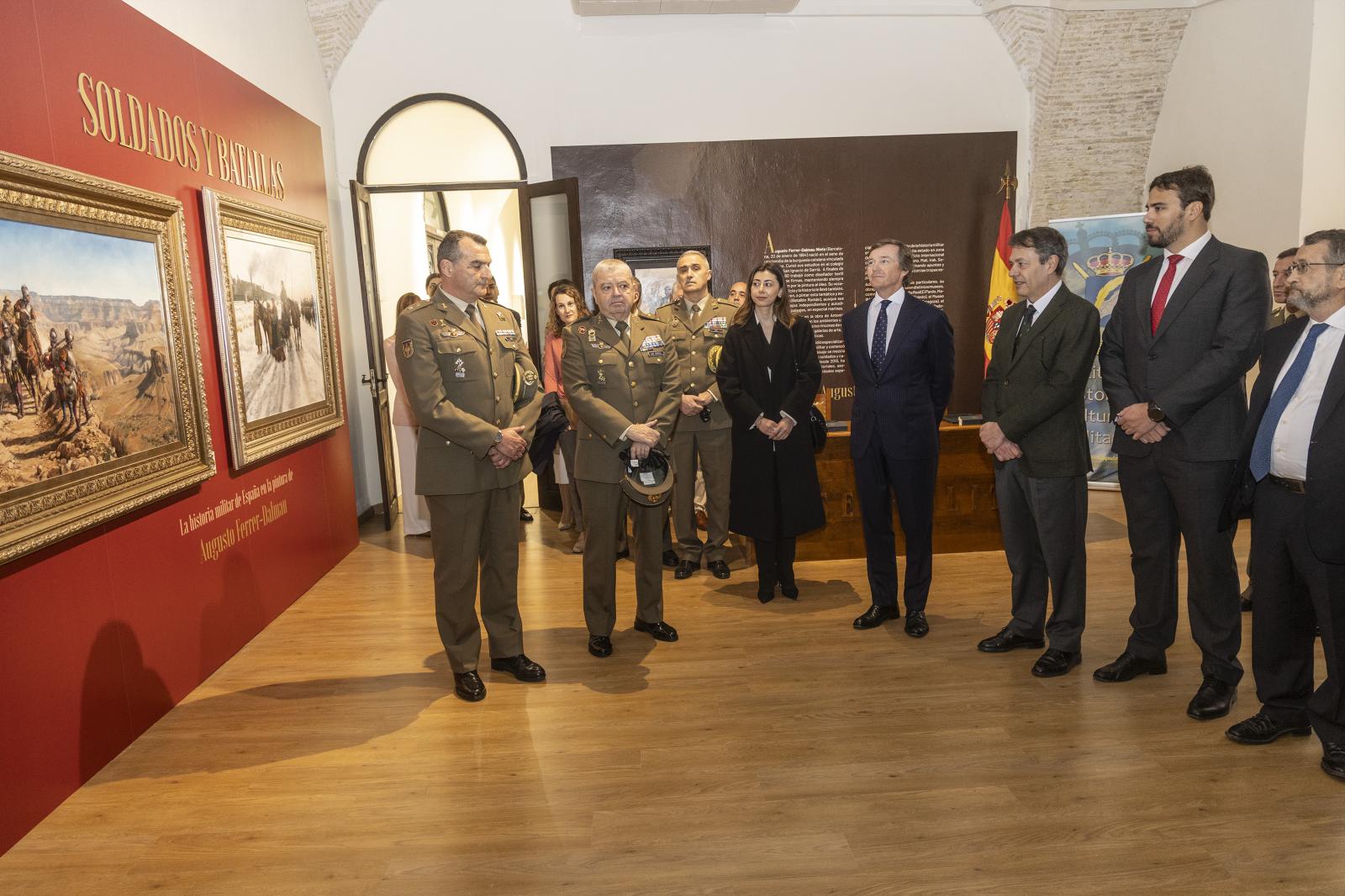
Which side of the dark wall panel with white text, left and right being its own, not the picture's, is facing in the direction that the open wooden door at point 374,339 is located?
right

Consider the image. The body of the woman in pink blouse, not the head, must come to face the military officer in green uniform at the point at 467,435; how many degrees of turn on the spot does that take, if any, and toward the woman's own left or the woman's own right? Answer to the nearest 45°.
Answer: approximately 45° to the woman's own right

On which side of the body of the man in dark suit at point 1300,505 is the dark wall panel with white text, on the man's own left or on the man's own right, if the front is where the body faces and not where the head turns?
on the man's own right

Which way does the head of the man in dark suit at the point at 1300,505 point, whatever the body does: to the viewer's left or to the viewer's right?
to the viewer's left

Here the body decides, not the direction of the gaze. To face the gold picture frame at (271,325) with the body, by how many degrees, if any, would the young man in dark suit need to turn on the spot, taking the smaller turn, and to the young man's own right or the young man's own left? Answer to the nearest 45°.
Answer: approximately 45° to the young man's own right

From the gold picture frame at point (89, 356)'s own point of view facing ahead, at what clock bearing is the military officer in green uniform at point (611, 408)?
The military officer in green uniform is roughly at 11 o'clock from the gold picture frame.

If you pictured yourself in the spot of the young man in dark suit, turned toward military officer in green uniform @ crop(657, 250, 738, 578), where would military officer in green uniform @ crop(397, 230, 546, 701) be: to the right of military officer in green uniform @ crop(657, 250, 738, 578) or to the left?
left
